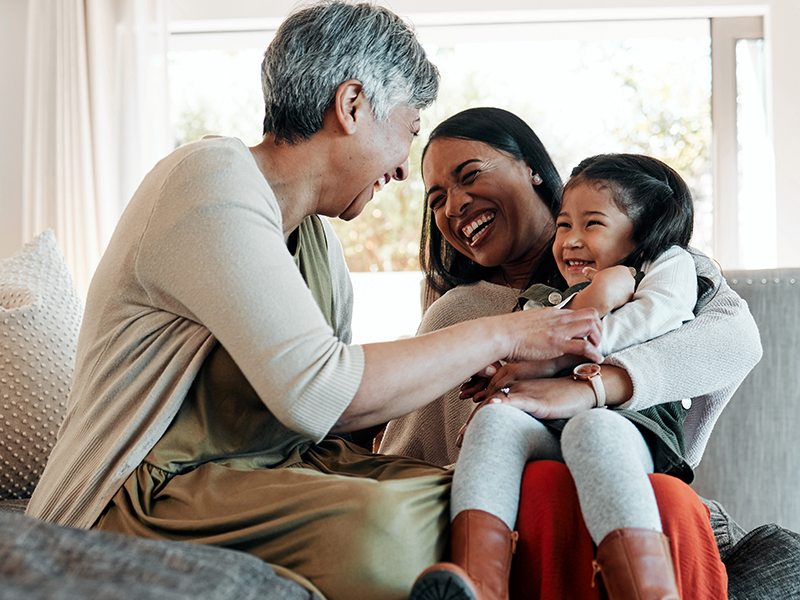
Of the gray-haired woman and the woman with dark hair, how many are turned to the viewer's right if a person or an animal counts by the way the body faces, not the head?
1

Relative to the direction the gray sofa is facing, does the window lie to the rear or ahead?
to the rear

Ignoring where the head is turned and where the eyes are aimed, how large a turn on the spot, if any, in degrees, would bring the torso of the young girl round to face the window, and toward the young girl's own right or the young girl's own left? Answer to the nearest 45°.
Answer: approximately 135° to the young girl's own right

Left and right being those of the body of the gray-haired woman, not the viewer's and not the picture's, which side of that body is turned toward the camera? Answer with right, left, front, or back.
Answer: right

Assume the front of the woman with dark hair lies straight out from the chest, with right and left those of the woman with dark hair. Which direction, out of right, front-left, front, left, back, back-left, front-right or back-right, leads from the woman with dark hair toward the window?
back-right

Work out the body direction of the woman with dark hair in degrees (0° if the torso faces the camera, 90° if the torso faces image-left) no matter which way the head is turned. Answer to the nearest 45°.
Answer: approximately 45°

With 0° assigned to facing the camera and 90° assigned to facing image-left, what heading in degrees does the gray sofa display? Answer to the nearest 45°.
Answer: approximately 0°

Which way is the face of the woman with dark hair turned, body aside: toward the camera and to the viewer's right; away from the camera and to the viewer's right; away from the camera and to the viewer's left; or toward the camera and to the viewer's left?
toward the camera and to the viewer's left

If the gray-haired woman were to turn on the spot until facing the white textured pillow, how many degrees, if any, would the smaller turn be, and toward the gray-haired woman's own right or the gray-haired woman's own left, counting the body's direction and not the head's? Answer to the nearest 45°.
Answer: approximately 135° to the gray-haired woman's own left

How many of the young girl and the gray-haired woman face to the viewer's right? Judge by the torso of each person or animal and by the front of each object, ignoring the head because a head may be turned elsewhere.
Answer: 1

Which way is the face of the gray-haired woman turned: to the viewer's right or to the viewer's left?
to the viewer's right

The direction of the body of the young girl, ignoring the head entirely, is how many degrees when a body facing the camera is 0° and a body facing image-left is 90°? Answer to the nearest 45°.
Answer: approximately 45°

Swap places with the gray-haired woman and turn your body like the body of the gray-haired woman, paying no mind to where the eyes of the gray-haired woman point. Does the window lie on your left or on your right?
on your left
